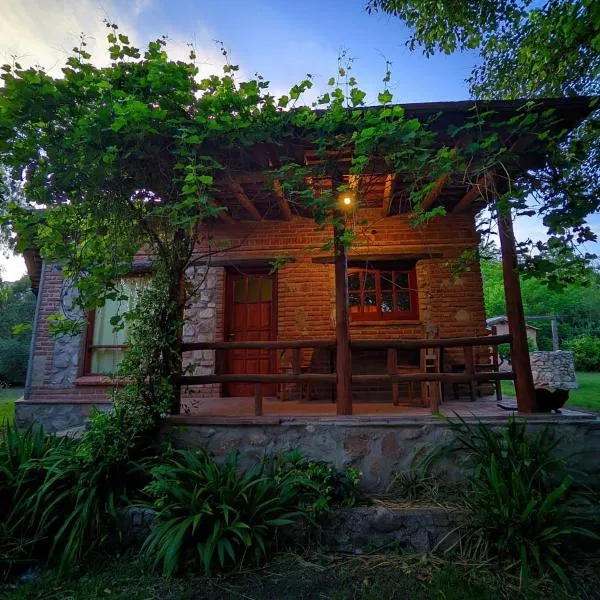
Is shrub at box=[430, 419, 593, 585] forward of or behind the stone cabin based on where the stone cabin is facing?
forward

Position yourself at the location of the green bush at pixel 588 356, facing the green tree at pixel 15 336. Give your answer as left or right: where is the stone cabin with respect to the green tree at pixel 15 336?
left

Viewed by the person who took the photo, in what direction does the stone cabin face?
facing the viewer

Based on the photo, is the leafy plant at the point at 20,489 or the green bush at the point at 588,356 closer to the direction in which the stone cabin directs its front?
the leafy plant

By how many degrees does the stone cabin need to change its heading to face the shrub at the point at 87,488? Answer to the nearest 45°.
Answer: approximately 45° to its right

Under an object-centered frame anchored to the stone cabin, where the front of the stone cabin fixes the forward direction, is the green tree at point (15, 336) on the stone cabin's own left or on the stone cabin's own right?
on the stone cabin's own right

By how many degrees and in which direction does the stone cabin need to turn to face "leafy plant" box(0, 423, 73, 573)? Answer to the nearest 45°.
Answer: approximately 45° to its right

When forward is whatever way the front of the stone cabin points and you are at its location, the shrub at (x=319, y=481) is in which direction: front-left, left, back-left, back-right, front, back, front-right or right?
front

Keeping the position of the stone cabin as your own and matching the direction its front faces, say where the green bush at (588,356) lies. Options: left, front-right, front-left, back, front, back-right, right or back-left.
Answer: back-left

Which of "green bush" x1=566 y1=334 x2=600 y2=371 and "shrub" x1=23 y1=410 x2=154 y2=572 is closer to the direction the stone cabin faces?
the shrub

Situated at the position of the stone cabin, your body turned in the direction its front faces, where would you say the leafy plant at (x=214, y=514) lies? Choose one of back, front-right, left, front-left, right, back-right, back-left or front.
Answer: front
